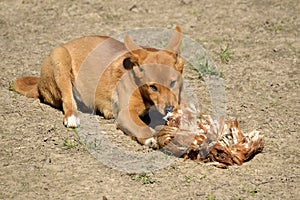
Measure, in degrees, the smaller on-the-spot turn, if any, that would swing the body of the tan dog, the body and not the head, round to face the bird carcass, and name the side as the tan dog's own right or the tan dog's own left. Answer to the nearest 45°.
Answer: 0° — it already faces it

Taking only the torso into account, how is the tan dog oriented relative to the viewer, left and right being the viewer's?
facing the viewer and to the right of the viewer
